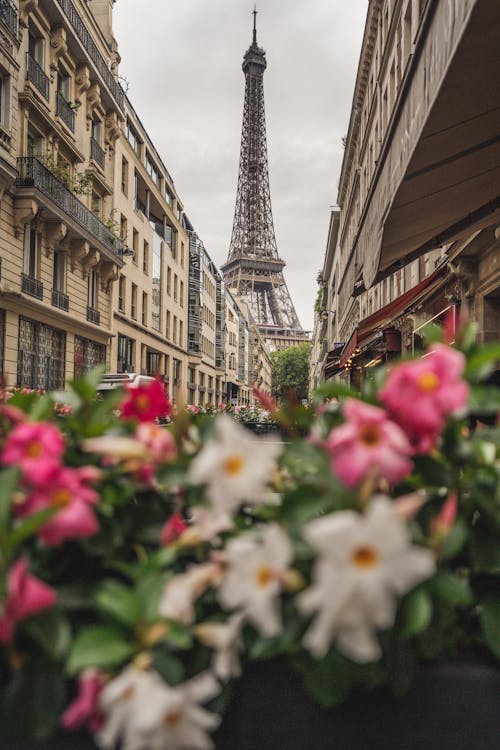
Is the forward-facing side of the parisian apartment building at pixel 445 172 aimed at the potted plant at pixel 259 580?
no

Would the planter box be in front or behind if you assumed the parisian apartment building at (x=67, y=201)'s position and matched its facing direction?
in front

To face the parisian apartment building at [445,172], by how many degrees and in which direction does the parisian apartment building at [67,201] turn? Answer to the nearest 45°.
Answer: approximately 45° to its right

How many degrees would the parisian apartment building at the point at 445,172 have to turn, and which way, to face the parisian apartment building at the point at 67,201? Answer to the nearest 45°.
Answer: approximately 45° to its right

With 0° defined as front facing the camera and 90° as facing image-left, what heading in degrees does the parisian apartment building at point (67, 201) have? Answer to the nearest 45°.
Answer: approximately 315°

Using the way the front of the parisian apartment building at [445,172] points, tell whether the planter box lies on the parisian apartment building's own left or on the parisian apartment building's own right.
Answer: on the parisian apartment building's own left

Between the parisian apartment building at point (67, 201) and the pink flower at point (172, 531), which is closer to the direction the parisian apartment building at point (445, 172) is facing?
the parisian apartment building

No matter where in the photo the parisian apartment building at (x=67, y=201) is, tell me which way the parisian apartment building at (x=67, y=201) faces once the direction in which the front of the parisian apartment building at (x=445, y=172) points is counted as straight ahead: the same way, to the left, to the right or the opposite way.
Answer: the opposite way

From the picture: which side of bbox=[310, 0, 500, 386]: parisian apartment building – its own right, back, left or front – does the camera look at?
left

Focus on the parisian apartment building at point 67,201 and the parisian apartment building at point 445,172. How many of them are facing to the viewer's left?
1

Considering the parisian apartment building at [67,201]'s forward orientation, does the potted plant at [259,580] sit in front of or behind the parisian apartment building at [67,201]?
in front
